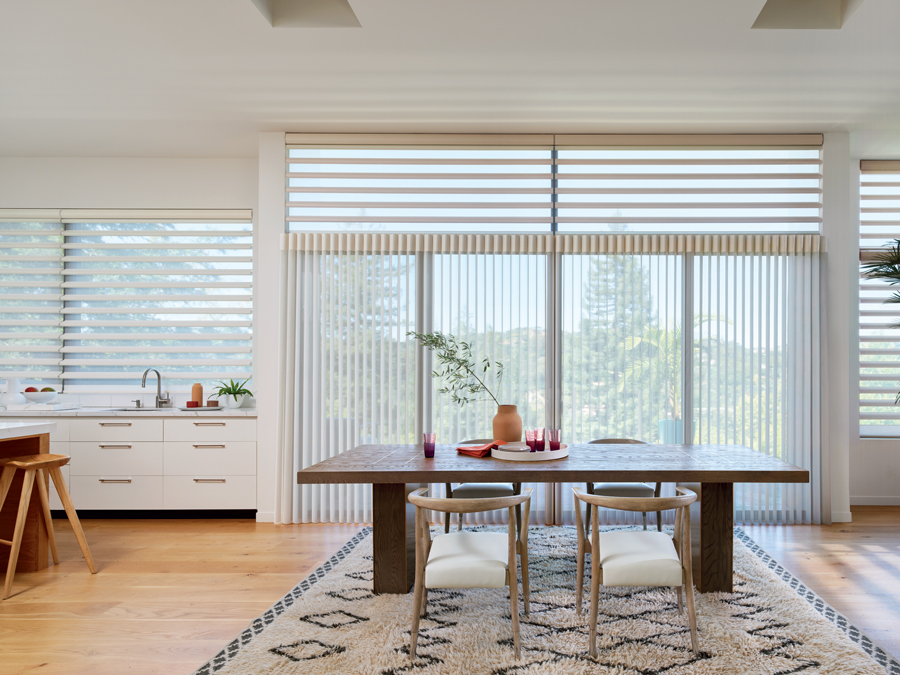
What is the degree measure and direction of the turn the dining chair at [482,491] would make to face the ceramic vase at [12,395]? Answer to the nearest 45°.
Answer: approximately 90° to its right

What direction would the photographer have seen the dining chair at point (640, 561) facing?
facing away from the viewer

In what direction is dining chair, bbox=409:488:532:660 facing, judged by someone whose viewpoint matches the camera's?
facing away from the viewer

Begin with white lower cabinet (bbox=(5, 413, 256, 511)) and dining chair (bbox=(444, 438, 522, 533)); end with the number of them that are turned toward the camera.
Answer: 2

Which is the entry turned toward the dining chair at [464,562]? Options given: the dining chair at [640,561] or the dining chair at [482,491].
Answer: the dining chair at [482,491]

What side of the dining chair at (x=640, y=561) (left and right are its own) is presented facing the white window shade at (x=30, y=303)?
left

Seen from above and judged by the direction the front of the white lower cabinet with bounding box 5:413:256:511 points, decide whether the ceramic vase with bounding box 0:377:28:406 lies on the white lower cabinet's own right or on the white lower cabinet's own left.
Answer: on the white lower cabinet's own right

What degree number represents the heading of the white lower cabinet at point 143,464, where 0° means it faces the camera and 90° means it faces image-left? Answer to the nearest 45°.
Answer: approximately 0°
